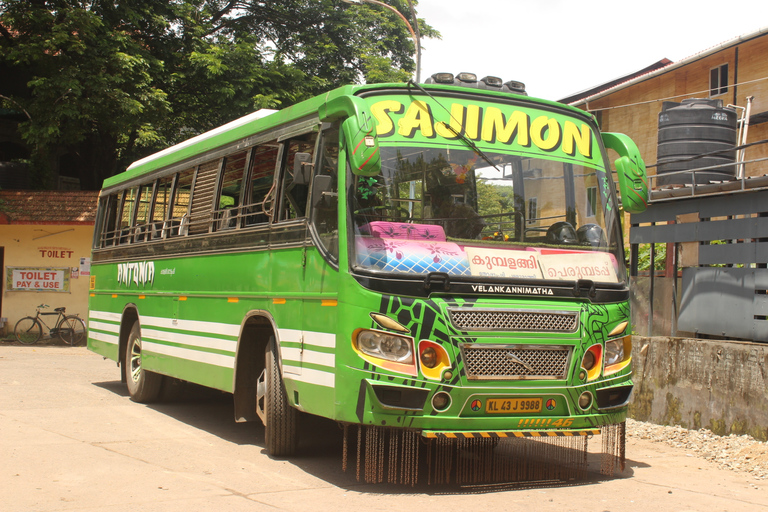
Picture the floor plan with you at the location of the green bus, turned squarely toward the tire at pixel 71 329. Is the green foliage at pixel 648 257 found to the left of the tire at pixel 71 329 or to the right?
right

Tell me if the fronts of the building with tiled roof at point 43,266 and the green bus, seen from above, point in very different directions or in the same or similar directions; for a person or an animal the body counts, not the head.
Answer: same or similar directions

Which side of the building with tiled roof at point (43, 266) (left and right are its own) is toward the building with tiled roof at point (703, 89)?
left

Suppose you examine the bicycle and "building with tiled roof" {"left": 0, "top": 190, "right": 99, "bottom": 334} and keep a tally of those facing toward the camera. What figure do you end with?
1

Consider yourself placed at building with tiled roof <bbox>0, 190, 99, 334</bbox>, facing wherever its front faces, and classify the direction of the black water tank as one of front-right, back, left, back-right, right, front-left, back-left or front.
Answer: front-left

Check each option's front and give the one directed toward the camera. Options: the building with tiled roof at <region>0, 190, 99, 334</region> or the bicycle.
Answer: the building with tiled roof

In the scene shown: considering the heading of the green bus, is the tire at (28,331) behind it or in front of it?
behind

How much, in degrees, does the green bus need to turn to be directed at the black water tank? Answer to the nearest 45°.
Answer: approximately 90° to its left

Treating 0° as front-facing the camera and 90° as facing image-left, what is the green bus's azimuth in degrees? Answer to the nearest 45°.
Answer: approximately 315°

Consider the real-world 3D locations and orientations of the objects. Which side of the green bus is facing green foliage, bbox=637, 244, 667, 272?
left

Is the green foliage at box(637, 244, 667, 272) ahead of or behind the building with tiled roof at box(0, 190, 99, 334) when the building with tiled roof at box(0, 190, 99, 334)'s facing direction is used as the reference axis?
ahead

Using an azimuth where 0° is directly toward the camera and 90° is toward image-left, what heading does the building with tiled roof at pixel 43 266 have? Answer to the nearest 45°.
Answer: approximately 0°
